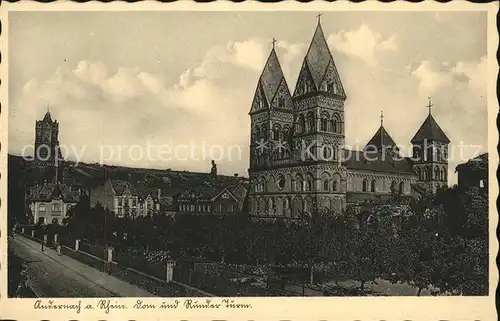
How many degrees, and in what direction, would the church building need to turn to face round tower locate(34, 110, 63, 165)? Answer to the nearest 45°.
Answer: approximately 45° to its right

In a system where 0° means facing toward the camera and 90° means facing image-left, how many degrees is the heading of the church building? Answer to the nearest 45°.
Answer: approximately 45°

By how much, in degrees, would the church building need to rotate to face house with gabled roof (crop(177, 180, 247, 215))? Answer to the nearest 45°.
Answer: approximately 45° to its right

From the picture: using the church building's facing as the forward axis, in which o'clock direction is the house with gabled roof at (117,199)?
The house with gabled roof is roughly at 1 o'clock from the church building.
